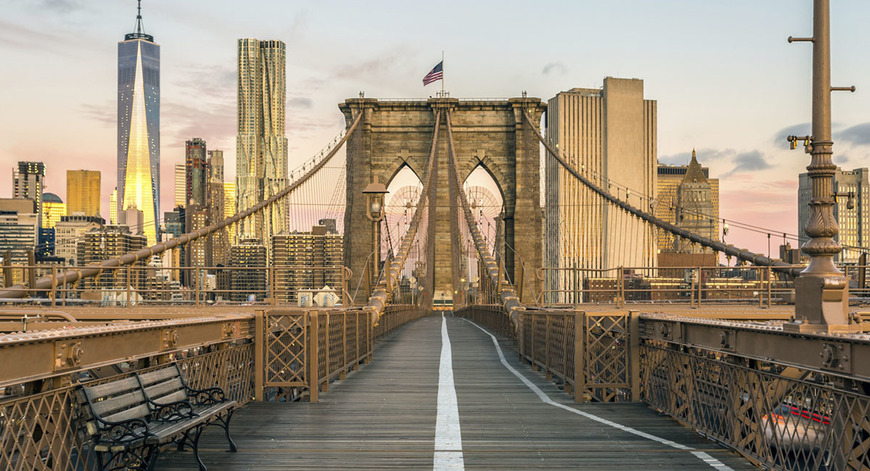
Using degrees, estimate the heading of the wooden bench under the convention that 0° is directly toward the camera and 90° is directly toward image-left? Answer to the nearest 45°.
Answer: approximately 315°

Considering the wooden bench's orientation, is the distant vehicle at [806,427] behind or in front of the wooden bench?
in front
